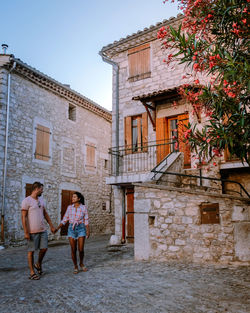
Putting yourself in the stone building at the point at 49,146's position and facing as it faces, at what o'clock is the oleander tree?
The oleander tree is roughly at 1 o'clock from the stone building.

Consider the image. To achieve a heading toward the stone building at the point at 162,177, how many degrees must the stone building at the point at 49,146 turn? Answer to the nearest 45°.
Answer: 0° — it already faces it

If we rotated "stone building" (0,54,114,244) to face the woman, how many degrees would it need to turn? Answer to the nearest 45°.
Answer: approximately 45° to its right

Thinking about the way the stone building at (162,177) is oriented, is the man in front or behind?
in front

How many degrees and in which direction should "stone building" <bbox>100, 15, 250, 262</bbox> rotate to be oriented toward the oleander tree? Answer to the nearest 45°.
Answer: approximately 45° to its left

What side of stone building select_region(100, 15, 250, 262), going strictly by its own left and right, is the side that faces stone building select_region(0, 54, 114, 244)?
right

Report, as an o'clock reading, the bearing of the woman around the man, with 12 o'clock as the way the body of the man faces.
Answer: The woman is roughly at 10 o'clock from the man.

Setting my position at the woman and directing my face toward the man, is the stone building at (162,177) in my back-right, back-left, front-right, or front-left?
back-right

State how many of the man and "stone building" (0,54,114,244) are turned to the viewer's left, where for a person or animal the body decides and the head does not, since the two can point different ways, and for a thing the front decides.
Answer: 0

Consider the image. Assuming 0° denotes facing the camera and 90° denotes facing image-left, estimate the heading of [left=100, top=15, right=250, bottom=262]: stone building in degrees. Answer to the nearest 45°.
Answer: approximately 45°

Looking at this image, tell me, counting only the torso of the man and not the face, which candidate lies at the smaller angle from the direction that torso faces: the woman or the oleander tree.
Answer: the oleander tree

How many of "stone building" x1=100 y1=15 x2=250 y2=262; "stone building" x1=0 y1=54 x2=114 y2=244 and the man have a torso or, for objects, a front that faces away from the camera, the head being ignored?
0
